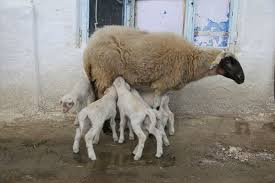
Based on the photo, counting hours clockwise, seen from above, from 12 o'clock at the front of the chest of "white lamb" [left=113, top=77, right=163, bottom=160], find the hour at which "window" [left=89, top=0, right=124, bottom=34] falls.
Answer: The window is roughly at 1 o'clock from the white lamb.

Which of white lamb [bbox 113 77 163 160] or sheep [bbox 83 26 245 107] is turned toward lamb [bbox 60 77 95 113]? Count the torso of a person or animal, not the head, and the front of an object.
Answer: the white lamb

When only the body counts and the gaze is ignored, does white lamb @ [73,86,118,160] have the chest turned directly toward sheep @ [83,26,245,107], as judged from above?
yes

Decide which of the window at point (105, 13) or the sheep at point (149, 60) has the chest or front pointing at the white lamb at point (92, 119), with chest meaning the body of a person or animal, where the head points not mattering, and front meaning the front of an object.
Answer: the window

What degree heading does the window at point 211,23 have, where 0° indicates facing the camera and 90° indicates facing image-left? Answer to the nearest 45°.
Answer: approximately 0°

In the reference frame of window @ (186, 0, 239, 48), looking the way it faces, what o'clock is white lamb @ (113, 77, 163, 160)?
The white lamb is roughly at 1 o'clock from the window.

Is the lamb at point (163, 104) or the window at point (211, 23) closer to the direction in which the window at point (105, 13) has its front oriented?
the lamb

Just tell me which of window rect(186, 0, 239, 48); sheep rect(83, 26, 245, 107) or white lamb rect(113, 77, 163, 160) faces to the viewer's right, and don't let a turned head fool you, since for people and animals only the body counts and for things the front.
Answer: the sheep

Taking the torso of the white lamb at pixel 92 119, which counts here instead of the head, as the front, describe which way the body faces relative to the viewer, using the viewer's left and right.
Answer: facing away from the viewer and to the right of the viewer

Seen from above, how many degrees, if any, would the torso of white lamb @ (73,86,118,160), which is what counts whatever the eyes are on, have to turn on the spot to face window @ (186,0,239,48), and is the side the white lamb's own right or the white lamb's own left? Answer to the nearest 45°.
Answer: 0° — it already faces it

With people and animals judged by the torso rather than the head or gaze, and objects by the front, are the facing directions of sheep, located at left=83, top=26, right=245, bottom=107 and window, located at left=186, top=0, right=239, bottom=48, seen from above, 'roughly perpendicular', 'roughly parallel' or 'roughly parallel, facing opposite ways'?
roughly perpendicular
